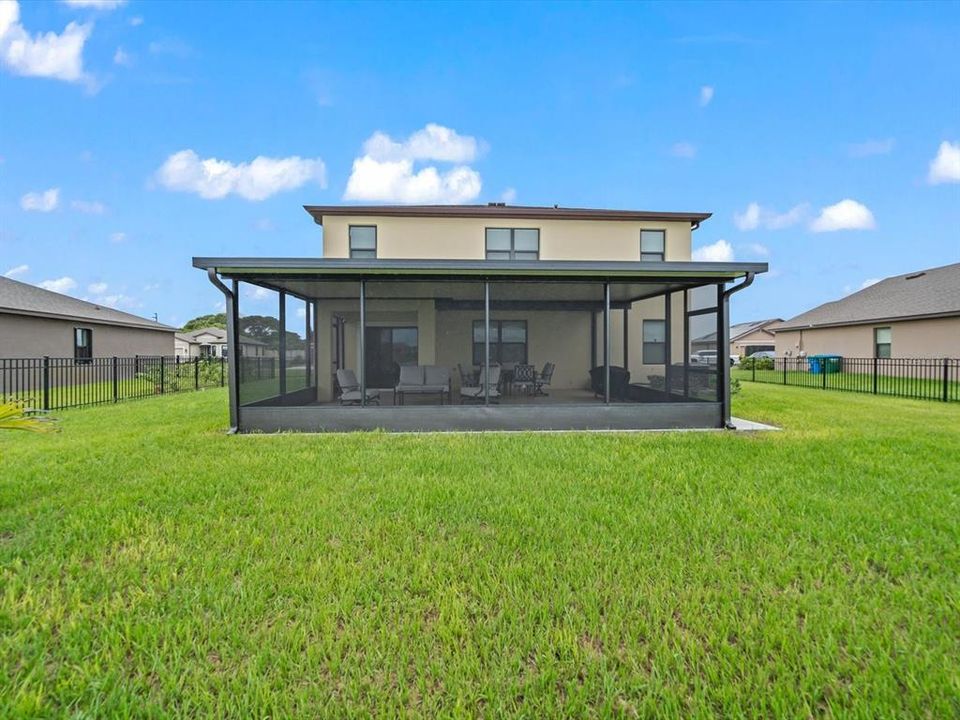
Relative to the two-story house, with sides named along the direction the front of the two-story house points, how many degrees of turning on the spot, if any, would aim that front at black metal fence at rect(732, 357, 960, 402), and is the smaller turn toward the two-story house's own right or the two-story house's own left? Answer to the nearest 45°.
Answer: approximately 45° to the two-story house's own right

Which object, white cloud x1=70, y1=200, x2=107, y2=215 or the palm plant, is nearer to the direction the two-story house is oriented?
the white cloud

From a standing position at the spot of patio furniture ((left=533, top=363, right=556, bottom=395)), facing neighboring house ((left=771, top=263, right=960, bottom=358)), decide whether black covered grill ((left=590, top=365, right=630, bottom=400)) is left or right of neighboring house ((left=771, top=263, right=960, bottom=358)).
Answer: right

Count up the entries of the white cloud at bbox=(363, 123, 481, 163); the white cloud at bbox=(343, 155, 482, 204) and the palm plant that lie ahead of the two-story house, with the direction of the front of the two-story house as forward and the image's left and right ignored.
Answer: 2

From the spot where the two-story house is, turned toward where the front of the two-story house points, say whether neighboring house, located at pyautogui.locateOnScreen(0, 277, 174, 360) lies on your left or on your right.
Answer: on your left

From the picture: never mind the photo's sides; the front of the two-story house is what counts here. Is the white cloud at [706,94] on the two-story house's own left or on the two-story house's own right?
on the two-story house's own right

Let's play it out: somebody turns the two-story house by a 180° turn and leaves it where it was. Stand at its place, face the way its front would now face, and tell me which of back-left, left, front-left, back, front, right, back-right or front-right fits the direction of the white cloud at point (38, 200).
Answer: back-right

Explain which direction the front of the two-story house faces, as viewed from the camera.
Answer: facing away from the viewer

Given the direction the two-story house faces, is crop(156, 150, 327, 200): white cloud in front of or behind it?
in front

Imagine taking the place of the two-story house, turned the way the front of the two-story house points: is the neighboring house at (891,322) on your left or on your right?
on your right

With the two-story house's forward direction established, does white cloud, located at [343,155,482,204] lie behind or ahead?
ahead

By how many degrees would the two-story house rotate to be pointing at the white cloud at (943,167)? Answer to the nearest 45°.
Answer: approximately 45° to its right
